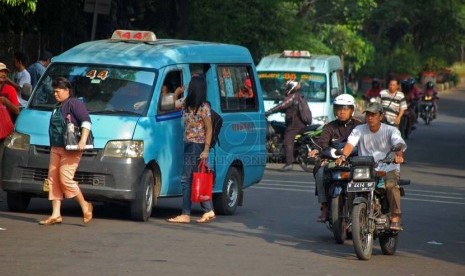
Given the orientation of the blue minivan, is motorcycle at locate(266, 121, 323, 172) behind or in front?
behind

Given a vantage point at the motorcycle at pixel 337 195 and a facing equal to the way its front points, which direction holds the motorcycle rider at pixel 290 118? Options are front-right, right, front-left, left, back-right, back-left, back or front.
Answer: back

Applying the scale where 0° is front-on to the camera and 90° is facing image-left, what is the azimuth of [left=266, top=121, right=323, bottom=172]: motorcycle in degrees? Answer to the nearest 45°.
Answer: approximately 90°

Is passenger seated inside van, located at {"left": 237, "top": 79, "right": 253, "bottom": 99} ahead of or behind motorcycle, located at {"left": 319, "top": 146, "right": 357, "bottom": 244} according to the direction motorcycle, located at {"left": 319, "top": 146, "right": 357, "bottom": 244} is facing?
behind

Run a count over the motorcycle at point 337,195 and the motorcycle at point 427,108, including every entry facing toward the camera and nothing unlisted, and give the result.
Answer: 2

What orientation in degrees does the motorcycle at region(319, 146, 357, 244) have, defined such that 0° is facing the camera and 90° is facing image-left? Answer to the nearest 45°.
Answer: approximately 0°
